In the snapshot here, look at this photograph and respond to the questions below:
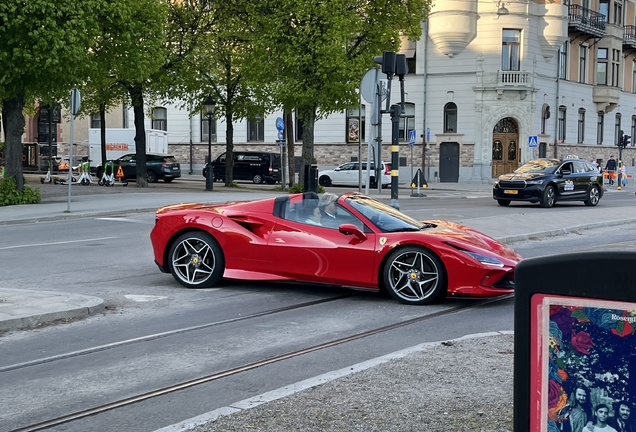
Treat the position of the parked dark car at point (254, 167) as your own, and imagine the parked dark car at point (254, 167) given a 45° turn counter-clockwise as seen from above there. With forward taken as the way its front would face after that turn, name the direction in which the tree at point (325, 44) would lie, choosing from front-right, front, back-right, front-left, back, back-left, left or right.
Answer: left

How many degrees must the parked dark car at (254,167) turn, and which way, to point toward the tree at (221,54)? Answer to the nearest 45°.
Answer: approximately 135° to its left

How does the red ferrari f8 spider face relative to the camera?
to the viewer's right

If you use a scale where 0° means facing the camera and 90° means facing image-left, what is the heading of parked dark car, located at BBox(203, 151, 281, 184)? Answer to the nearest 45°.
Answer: approximately 135°

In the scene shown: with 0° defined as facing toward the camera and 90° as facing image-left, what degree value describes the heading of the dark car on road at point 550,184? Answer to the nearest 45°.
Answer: approximately 45°

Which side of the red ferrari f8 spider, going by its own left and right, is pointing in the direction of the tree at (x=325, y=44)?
left

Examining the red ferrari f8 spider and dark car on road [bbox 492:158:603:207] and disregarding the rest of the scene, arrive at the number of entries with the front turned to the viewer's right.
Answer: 1

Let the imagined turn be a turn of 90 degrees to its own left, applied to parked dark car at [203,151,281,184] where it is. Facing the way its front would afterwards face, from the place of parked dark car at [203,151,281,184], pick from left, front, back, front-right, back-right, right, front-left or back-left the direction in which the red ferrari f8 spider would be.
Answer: front-left

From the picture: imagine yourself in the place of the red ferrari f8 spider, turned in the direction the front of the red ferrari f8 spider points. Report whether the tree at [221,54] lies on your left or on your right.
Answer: on your left

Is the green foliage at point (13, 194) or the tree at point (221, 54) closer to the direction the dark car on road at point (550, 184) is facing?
the green foliage

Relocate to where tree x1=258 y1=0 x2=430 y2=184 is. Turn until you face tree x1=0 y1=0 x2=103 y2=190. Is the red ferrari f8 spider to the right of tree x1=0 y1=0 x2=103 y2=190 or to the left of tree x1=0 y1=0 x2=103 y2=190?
left

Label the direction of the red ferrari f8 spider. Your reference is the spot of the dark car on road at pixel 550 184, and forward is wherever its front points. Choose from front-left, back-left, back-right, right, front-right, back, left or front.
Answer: front-left
